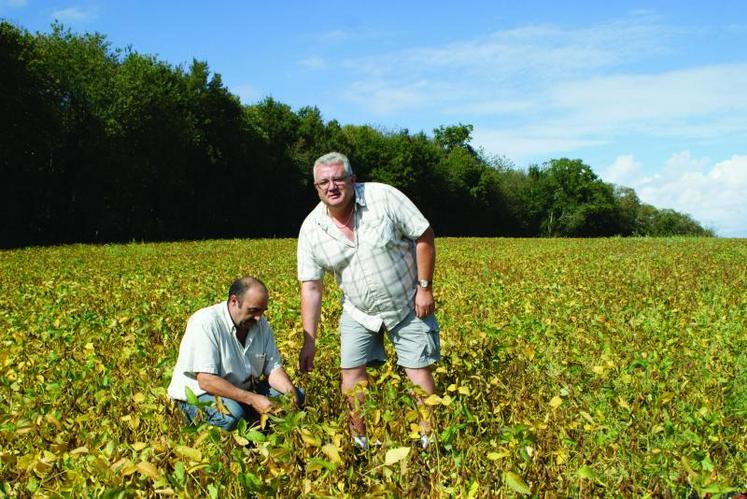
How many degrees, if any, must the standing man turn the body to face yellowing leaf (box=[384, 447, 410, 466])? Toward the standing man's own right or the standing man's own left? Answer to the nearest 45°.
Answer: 0° — they already face it

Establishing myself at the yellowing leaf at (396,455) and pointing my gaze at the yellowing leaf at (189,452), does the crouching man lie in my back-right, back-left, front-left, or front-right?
front-right

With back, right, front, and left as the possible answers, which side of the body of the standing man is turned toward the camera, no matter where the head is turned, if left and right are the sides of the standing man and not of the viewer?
front

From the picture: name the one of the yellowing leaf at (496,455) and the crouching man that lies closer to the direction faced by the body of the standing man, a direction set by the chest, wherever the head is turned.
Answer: the yellowing leaf

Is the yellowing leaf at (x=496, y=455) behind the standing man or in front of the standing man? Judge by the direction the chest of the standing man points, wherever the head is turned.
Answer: in front

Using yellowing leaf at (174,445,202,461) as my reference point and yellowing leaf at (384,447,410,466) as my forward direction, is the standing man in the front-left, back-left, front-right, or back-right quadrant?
front-left

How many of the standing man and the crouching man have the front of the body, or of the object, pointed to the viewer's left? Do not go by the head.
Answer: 0

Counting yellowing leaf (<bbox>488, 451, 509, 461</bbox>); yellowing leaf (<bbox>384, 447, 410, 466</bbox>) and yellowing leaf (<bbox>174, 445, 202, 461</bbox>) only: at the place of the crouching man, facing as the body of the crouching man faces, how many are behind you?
0

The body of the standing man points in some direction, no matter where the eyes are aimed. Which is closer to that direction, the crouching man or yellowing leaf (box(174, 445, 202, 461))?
the yellowing leaf

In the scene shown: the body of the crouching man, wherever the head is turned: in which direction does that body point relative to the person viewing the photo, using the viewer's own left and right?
facing the viewer and to the right of the viewer

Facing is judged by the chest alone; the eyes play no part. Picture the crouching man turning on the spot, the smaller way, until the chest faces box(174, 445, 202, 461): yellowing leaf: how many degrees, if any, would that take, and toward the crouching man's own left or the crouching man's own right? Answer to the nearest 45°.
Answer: approximately 45° to the crouching man's own right

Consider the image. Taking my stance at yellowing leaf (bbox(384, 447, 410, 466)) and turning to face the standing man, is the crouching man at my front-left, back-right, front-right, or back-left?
front-left

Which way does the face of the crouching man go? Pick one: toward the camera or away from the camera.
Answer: toward the camera

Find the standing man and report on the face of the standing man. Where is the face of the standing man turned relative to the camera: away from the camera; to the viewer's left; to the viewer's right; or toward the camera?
toward the camera
